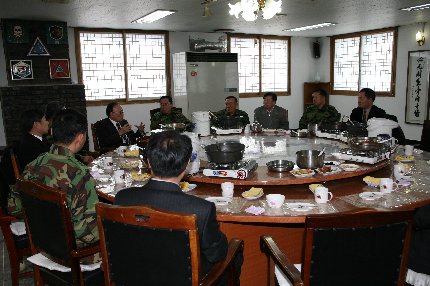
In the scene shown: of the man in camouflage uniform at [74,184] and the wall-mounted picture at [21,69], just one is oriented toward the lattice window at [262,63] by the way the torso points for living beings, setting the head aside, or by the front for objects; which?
the man in camouflage uniform

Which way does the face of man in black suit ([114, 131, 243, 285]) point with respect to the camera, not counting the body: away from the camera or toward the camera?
away from the camera

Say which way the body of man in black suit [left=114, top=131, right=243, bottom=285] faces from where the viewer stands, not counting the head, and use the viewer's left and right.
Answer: facing away from the viewer

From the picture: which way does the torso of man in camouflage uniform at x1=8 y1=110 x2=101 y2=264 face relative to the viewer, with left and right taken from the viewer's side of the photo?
facing away from the viewer and to the right of the viewer

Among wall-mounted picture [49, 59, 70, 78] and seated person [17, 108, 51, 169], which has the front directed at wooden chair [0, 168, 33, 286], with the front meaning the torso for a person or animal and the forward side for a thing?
the wall-mounted picture

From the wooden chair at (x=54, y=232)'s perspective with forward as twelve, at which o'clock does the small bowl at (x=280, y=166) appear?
The small bowl is roughly at 1 o'clock from the wooden chair.

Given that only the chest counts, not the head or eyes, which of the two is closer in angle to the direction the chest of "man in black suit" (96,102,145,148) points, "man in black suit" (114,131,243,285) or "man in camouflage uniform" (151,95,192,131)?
the man in black suit

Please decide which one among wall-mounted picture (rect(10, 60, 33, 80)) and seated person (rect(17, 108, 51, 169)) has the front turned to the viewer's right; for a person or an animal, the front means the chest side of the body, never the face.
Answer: the seated person

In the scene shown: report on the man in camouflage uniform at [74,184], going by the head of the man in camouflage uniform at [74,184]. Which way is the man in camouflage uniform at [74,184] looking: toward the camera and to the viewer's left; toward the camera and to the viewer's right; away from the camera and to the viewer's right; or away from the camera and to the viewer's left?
away from the camera and to the viewer's right

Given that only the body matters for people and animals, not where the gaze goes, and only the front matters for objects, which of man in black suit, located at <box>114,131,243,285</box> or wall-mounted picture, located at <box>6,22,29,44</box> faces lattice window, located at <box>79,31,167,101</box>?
the man in black suit

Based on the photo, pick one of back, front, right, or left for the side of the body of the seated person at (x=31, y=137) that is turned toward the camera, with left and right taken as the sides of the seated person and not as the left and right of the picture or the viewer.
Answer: right

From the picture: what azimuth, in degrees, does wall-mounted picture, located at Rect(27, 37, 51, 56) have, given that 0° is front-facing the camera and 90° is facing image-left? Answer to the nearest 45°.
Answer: approximately 0°

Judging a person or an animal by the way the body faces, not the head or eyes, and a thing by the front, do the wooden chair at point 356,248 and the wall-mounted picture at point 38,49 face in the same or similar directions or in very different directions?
very different directions
